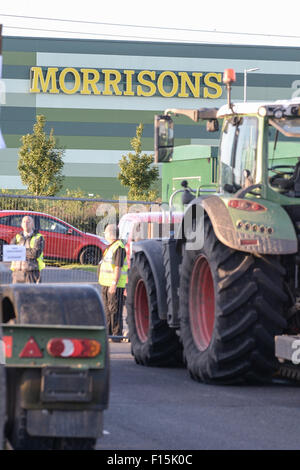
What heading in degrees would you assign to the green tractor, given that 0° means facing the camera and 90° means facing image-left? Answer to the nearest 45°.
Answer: approximately 135°

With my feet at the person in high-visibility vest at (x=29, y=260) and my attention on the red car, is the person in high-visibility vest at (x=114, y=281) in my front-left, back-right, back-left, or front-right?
back-right

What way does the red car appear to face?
to the viewer's right

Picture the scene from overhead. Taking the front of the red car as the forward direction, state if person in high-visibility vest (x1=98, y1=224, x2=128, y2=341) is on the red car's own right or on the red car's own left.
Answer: on the red car's own right
